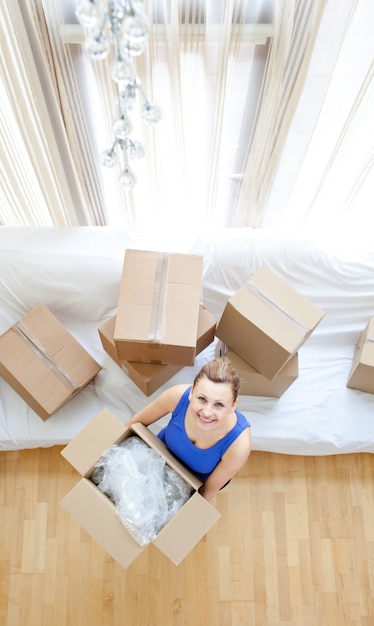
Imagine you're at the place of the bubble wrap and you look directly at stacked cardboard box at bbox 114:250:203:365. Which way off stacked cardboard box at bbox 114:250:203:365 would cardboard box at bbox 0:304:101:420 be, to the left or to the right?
left

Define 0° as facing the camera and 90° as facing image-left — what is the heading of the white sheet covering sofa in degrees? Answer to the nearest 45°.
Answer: approximately 0°

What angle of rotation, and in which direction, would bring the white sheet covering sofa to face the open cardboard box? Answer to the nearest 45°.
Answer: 0° — it already faces it

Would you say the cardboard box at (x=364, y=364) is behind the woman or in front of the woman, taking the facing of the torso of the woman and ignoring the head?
behind
